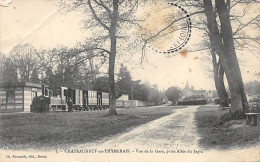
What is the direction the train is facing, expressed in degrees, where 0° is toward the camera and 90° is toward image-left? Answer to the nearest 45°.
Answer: approximately 45°

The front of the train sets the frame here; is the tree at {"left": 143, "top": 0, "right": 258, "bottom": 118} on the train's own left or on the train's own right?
on the train's own left

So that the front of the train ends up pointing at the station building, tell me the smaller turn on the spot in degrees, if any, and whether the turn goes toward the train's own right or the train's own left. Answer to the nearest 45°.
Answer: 0° — it already faces it

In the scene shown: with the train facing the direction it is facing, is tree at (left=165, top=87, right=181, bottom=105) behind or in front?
behind

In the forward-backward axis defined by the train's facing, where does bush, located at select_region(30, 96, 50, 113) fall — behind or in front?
in front
